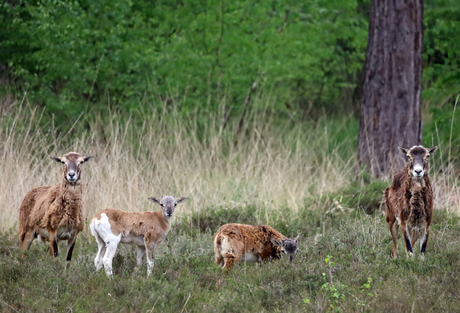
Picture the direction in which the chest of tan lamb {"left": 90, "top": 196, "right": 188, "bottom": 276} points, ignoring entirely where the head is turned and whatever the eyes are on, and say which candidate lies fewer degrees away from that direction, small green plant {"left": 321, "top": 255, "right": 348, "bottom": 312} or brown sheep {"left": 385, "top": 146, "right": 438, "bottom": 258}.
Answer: the brown sheep

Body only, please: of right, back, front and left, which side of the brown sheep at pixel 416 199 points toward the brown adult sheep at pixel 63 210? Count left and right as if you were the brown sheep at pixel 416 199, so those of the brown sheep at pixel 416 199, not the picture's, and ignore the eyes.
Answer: right

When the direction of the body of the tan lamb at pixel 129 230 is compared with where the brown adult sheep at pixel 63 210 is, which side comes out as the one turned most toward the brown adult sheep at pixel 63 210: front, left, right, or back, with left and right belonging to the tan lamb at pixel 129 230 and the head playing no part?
back

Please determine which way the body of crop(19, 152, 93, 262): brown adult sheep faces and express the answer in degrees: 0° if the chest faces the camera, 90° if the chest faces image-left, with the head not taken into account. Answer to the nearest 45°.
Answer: approximately 315°

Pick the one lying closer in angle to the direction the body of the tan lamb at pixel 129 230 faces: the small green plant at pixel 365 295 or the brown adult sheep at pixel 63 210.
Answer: the small green plant

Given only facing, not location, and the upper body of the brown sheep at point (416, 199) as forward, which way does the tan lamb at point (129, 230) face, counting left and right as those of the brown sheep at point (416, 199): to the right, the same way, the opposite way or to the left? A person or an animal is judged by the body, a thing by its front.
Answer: to the left

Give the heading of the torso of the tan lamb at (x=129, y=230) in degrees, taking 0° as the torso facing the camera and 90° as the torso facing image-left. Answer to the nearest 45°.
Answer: approximately 270°

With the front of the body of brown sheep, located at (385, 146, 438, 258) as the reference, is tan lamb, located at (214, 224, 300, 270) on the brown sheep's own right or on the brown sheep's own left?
on the brown sheep's own right
